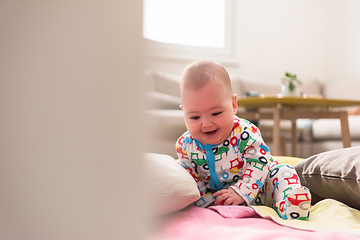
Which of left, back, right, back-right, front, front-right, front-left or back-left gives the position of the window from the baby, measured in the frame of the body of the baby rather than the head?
back

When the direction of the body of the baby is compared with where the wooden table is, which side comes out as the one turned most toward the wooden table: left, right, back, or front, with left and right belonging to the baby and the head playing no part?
back

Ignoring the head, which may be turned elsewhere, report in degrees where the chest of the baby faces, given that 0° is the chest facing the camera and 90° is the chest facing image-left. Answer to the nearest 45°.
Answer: approximately 0°
